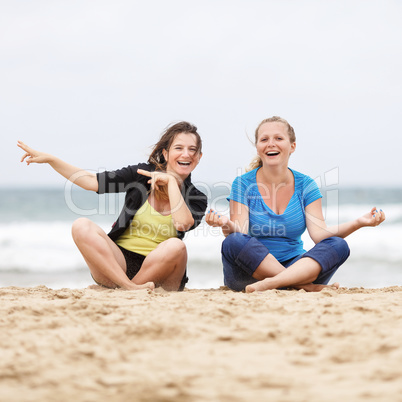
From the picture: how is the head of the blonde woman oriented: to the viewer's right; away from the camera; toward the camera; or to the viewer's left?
toward the camera

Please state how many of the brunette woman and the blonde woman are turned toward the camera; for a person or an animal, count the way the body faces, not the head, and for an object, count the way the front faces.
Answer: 2

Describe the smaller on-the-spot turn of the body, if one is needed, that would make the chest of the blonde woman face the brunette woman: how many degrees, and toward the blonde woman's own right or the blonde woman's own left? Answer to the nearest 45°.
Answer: approximately 90° to the blonde woman's own right

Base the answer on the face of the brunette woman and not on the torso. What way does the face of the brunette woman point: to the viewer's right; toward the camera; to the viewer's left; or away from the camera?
toward the camera

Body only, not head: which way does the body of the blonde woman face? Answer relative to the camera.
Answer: toward the camera

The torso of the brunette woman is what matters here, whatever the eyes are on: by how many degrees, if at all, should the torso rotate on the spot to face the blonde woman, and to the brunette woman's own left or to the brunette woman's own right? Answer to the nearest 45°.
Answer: approximately 90° to the brunette woman's own left

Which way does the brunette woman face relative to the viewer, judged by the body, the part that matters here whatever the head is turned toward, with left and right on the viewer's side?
facing the viewer

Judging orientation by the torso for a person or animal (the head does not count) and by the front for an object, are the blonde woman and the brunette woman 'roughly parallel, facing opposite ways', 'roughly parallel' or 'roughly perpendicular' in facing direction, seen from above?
roughly parallel
